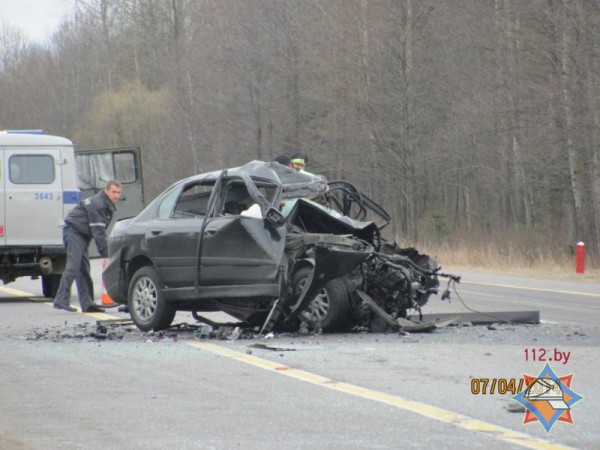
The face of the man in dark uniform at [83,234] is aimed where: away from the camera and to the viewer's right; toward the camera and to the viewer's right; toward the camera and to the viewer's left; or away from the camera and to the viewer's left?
toward the camera and to the viewer's right

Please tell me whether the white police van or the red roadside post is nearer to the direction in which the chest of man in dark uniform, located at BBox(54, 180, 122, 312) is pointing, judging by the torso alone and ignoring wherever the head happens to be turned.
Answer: the red roadside post

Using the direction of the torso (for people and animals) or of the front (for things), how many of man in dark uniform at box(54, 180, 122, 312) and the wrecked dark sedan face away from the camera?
0

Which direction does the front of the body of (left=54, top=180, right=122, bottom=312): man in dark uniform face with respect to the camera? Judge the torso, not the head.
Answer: to the viewer's right

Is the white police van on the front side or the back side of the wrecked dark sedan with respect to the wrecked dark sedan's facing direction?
on the back side

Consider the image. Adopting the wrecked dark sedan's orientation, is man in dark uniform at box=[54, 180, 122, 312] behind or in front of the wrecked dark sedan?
behind

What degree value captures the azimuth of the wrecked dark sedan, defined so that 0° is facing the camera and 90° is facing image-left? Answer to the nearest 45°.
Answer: approximately 315°

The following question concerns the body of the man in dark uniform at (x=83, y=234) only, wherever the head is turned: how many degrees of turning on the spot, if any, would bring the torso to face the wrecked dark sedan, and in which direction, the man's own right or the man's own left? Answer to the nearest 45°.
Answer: approximately 45° to the man's own right
